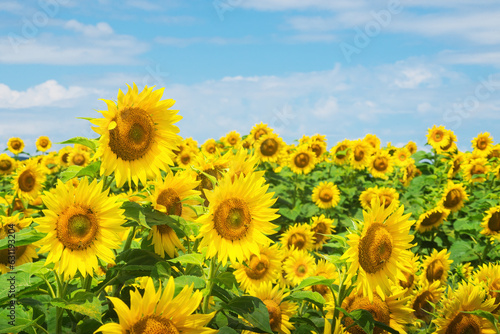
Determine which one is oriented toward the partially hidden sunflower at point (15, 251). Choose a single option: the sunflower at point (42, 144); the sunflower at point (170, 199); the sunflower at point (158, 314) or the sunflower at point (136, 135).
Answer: the sunflower at point (42, 144)

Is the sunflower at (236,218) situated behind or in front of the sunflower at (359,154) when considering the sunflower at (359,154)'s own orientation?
in front

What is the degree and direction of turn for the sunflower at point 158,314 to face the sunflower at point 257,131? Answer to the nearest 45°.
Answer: approximately 180°

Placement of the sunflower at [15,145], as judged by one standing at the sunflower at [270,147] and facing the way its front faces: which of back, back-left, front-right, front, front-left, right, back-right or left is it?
back-right

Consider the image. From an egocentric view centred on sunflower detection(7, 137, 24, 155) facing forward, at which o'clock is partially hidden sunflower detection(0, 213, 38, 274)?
The partially hidden sunflower is roughly at 12 o'clock from the sunflower.

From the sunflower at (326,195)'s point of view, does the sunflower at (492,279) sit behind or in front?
in front

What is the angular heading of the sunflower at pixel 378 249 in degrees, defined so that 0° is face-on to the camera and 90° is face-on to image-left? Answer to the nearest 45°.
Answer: approximately 45°

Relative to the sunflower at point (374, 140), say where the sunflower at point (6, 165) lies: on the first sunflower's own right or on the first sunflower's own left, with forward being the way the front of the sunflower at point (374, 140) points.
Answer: on the first sunflower's own right

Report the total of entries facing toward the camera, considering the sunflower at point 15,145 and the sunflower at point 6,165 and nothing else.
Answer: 2

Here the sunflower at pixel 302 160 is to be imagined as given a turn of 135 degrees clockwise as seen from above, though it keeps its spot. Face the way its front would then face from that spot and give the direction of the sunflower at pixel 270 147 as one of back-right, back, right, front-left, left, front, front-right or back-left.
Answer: front-left
